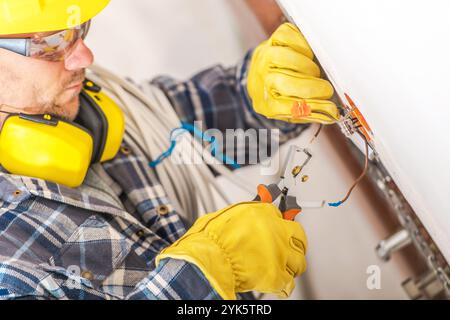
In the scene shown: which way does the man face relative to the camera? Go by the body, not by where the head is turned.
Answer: to the viewer's right

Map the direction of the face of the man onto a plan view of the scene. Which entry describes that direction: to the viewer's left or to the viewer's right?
to the viewer's right
